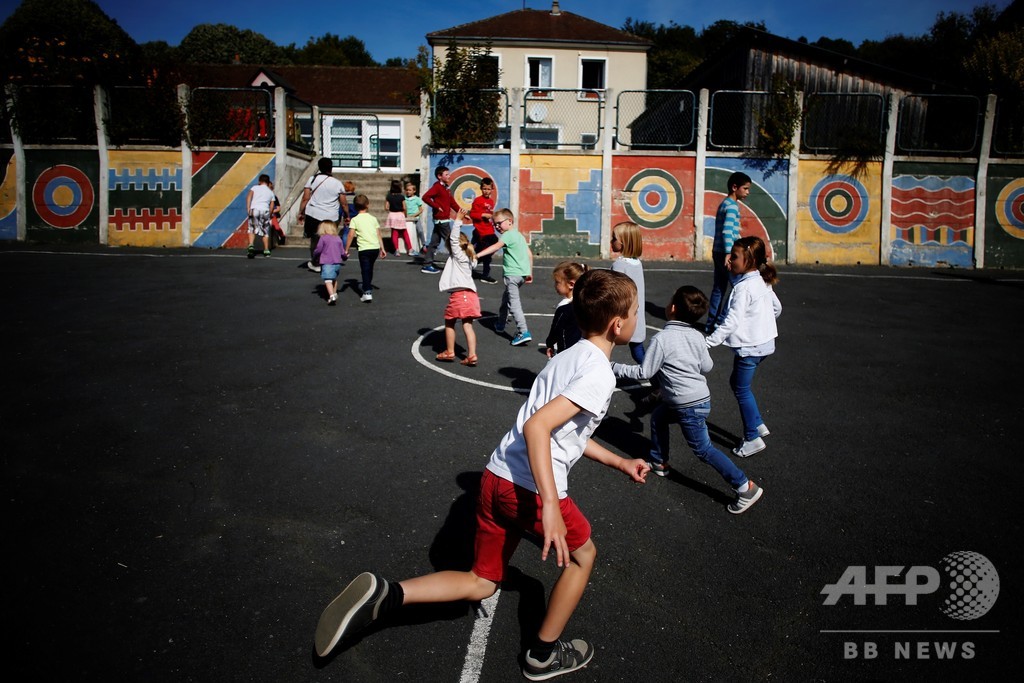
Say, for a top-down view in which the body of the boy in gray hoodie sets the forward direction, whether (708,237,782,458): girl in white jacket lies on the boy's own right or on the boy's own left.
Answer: on the boy's own right

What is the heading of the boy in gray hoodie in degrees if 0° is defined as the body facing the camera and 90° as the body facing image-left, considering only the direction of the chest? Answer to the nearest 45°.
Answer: approximately 135°

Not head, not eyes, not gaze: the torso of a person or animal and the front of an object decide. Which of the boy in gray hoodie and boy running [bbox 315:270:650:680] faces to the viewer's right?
the boy running

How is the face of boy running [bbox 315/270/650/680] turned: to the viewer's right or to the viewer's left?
to the viewer's right

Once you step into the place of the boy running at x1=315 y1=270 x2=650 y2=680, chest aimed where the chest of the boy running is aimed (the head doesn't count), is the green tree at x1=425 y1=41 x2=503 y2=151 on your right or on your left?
on your left

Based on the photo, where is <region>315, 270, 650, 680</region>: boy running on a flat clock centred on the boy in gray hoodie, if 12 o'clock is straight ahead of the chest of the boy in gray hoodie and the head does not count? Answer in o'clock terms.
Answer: The boy running is roughly at 8 o'clock from the boy in gray hoodie.

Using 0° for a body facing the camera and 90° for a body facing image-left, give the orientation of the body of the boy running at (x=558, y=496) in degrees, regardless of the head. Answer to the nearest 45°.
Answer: approximately 270°

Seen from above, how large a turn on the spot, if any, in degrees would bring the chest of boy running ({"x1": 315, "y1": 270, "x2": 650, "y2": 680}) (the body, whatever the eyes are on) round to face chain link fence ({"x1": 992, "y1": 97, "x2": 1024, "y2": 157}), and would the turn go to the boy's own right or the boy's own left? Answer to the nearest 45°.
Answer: approximately 45° to the boy's own left

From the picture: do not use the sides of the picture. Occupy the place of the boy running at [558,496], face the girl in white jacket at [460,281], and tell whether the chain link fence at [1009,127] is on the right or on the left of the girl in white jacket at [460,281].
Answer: right

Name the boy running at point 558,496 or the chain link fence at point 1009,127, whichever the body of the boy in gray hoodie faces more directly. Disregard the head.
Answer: the chain link fence

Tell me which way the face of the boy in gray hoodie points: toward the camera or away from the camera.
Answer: away from the camera
